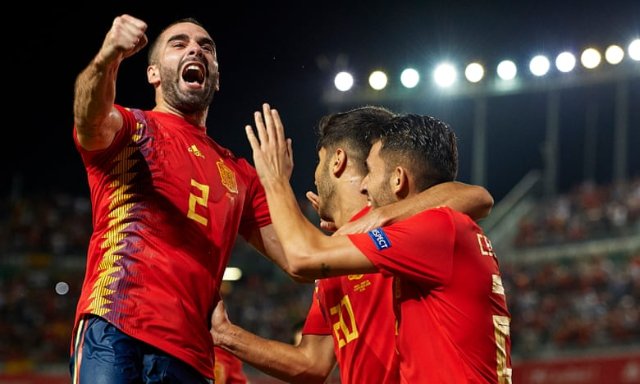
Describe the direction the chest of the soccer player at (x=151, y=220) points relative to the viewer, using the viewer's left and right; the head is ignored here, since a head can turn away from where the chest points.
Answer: facing the viewer and to the right of the viewer

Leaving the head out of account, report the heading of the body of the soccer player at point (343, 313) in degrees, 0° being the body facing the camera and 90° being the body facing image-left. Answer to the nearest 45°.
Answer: approximately 45°

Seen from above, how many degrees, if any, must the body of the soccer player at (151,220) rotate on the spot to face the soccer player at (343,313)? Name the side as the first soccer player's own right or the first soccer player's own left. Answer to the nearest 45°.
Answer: approximately 45° to the first soccer player's own left

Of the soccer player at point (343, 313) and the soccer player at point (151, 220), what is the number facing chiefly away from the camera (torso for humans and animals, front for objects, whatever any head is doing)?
0

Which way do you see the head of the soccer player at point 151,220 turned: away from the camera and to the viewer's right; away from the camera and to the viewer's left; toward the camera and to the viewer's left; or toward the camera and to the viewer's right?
toward the camera and to the viewer's right
